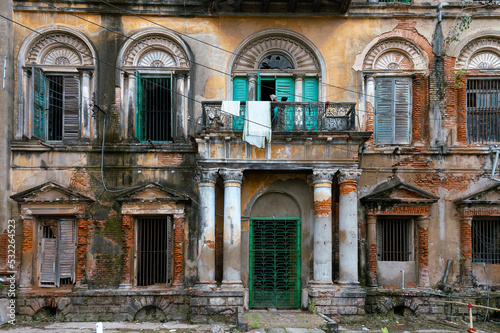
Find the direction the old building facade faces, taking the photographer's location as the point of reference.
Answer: facing the viewer
